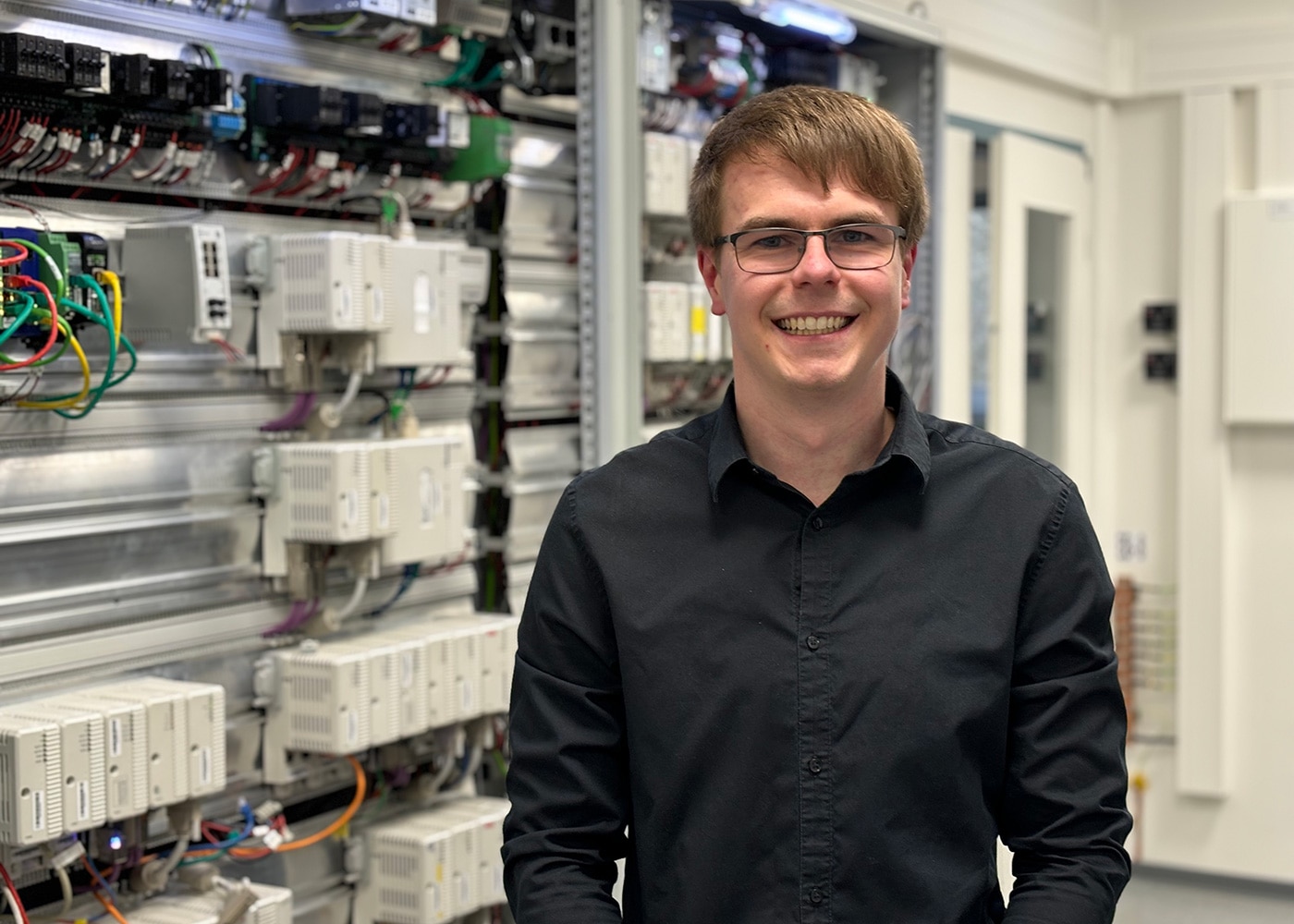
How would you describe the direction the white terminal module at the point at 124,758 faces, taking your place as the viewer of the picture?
facing the viewer and to the right of the viewer

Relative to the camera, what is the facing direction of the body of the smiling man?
toward the camera

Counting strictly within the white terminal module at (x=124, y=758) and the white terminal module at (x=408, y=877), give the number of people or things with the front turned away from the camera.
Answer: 0

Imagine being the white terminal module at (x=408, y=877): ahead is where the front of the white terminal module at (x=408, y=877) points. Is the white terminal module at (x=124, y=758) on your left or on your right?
on your right

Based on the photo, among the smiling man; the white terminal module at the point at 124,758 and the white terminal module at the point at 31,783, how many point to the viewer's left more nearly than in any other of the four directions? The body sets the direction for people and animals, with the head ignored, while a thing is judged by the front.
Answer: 0

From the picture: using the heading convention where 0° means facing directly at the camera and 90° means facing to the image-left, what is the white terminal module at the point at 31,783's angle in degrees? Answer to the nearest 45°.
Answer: approximately 315°

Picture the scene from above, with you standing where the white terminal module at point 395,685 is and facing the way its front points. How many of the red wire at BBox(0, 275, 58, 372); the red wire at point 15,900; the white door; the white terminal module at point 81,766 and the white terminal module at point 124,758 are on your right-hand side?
4

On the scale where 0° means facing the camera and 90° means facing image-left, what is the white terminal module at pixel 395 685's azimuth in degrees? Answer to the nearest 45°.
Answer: approximately 315°

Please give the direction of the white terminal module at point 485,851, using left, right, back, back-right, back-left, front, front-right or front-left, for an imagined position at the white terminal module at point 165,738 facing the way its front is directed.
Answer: left

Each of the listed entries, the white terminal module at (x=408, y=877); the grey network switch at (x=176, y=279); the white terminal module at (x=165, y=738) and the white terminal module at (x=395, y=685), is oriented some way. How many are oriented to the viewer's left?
0
